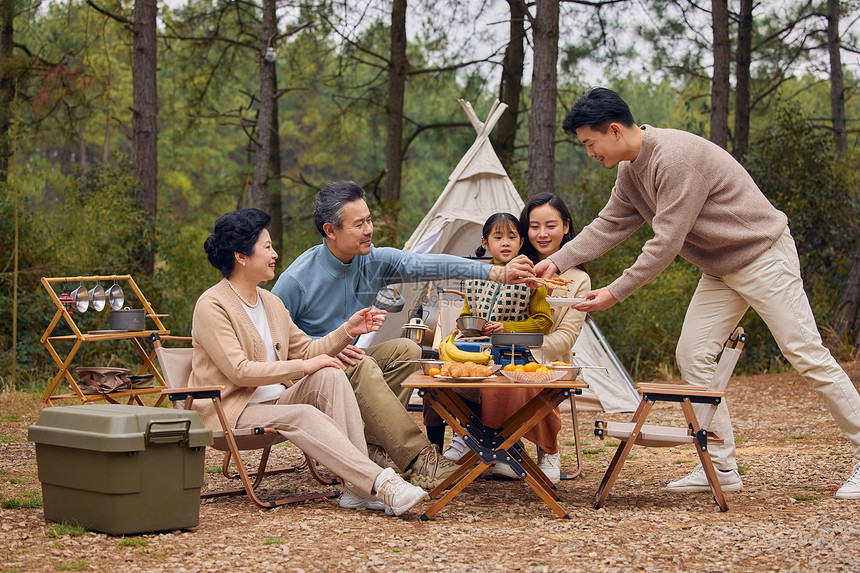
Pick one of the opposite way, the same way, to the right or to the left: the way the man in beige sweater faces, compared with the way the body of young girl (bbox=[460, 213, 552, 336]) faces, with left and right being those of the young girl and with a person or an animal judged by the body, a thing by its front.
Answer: to the right

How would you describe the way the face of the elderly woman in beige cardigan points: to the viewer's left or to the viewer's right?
to the viewer's right

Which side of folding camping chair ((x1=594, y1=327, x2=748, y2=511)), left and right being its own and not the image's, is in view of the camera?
left

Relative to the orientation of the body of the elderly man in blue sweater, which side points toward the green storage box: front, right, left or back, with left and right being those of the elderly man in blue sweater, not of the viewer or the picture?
right

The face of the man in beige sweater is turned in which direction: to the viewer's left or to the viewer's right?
to the viewer's left

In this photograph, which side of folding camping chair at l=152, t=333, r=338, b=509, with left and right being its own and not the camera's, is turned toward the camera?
right

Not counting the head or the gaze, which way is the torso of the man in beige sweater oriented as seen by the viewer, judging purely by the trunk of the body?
to the viewer's left
